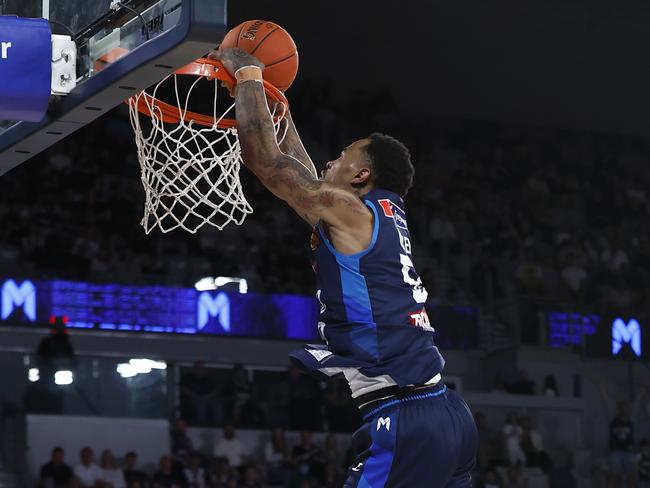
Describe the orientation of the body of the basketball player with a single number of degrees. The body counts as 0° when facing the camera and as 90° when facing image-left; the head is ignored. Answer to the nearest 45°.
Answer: approximately 135°

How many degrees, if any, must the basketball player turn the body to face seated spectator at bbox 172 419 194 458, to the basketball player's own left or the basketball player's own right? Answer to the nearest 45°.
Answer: approximately 45° to the basketball player's own right

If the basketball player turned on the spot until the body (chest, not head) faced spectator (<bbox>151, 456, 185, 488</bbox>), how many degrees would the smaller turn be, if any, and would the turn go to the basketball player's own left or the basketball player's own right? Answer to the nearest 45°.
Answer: approximately 45° to the basketball player's own right

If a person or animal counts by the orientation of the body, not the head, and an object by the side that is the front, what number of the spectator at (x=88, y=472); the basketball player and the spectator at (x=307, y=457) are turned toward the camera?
2

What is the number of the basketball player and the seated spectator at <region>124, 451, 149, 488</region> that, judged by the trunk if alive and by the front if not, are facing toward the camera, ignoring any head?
1

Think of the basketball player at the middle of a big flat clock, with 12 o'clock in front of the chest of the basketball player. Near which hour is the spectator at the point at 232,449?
The spectator is roughly at 1 o'clock from the basketball player.

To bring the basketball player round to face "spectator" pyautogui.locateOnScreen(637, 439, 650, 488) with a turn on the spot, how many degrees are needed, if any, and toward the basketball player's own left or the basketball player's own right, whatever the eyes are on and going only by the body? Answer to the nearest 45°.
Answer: approximately 45° to the basketball player's own right

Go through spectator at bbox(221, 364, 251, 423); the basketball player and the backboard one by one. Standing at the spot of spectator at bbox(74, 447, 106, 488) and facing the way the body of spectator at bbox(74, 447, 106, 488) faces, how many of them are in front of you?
2

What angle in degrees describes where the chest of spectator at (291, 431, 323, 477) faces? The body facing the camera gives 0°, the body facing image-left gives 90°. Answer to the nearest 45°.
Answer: approximately 0°
